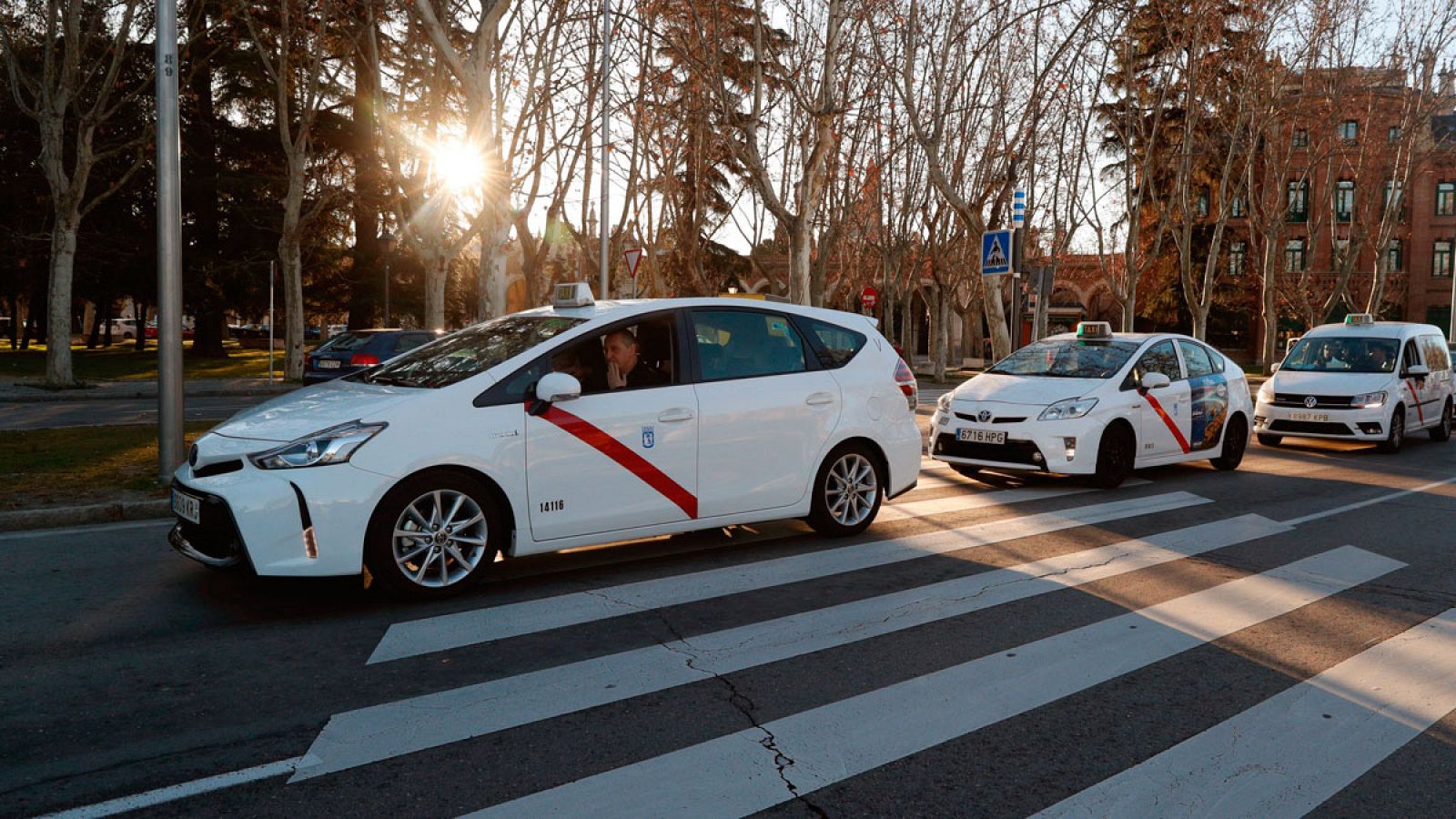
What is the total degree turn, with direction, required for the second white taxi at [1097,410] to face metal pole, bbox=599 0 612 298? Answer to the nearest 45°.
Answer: approximately 90° to its right

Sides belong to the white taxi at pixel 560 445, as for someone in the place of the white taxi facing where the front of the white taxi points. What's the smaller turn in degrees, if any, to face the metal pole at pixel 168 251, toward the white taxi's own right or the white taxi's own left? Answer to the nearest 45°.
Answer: approximately 90° to the white taxi's own right

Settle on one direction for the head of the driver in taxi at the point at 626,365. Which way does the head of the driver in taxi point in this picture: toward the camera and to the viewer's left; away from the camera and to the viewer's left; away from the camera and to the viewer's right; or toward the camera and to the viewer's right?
toward the camera and to the viewer's left

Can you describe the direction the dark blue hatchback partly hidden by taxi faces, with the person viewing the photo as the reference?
facing away from the viewer and to the right of the viewer

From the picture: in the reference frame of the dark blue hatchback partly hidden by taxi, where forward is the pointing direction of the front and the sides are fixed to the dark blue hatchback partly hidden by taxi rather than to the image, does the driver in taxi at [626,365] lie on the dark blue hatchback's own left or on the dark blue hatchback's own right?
on the dark blue hatchback's own right

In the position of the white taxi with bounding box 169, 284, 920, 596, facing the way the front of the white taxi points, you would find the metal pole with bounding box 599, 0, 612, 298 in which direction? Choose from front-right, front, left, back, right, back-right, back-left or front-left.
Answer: back-right

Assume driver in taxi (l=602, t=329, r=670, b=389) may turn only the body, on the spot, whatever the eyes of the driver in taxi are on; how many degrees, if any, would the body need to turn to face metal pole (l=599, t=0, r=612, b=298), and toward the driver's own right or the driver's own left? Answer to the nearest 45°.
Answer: approximately 135° to the driver's own right

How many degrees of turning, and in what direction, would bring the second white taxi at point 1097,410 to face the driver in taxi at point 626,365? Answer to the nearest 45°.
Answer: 0° — it already faces them

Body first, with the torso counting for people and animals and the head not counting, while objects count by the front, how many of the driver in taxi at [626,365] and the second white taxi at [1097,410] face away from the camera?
0

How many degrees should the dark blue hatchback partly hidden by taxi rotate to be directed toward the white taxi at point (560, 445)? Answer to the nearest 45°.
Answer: approximately 135° to its right

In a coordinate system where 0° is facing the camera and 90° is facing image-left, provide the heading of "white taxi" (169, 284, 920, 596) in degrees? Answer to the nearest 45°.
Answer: approximately 45°

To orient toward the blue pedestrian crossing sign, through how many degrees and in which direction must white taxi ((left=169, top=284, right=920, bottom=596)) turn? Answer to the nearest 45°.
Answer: approximately 180°

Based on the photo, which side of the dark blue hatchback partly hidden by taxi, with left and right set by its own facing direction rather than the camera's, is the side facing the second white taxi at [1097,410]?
right
